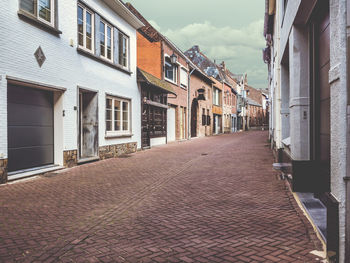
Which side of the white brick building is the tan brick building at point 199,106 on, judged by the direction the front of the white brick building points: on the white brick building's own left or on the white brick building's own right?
on the white brick building's own left

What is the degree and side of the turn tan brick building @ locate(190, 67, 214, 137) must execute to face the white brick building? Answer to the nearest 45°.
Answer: approximately 45° to its right

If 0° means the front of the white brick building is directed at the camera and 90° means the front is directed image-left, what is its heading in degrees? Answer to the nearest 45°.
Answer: approximately 315°

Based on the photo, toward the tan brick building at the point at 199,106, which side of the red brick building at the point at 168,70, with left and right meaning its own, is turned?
left

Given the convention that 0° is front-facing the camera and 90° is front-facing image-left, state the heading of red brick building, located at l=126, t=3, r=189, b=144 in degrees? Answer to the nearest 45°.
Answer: approximately 315°

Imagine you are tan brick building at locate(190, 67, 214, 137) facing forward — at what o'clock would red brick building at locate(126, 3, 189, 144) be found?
red brick building at locate(126, 3, 189, 144) is roughly at 2 o'clock from tan brick building at locate(190, 67, 214, 137).

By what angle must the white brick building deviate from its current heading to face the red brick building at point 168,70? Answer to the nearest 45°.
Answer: approximately 90° to its left
